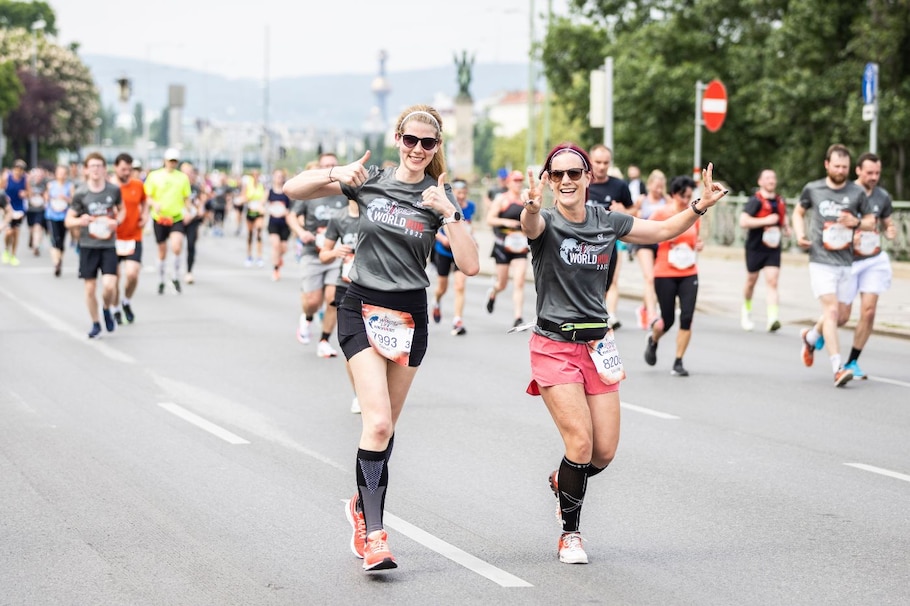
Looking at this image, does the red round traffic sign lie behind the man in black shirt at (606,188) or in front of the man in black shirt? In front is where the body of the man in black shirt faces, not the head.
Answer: behind

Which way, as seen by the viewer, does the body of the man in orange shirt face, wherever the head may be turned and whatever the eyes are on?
toward the camera

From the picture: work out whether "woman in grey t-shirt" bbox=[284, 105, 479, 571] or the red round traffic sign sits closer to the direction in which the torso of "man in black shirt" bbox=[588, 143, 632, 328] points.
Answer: the woman in grey t-shirt

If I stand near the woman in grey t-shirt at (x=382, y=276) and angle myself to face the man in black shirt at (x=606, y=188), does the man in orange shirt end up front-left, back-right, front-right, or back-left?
front-left

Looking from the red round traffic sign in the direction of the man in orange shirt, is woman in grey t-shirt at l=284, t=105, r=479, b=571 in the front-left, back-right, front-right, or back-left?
front-left

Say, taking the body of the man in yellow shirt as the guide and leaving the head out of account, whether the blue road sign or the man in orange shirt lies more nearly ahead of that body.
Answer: the man in orange shirt

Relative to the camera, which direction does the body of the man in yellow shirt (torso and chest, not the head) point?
toward the camera

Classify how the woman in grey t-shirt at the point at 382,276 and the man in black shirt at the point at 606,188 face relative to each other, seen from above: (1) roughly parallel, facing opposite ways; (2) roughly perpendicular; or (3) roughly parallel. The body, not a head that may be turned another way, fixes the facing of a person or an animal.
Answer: roughly parallel

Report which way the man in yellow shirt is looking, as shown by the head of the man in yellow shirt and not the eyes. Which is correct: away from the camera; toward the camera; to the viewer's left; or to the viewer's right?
toward the camera

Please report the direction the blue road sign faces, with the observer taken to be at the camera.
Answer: facing the viewer and to the left of the viewer

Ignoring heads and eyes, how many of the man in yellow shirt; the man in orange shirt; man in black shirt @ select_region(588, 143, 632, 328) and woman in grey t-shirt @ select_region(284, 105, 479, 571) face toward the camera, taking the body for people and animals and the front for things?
4

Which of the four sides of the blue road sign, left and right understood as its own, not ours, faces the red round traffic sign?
right

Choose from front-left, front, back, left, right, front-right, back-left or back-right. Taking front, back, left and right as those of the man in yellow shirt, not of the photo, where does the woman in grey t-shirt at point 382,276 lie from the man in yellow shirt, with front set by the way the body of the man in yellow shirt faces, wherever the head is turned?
front

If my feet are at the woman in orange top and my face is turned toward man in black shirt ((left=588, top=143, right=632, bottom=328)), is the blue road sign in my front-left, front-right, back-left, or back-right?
front-right

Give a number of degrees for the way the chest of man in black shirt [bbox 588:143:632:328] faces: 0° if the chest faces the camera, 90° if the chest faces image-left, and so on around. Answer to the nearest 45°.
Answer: approximately 0°

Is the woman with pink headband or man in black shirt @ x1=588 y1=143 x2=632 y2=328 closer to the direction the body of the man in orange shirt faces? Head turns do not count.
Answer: the woman with pink headband

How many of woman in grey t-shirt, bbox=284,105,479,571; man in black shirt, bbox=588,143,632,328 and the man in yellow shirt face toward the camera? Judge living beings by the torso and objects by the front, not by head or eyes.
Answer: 3
